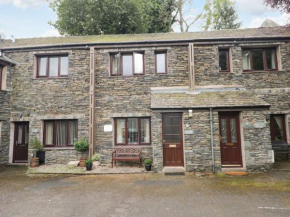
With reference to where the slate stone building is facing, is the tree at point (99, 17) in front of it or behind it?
behind

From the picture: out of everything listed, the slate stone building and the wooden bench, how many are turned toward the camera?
2

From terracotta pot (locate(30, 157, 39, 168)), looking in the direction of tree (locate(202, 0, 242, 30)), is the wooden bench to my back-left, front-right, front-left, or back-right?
front-right

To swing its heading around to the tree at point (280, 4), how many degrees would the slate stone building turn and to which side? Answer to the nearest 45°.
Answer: approximately 90° to its left

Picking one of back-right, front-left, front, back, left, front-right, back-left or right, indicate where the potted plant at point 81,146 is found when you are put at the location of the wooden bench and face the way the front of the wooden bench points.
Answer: right

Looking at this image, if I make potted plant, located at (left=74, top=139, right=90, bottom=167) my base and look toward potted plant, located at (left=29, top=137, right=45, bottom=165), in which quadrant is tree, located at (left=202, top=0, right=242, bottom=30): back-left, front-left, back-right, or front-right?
back-right

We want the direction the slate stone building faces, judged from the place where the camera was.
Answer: facing the viewer

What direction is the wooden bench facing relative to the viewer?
toward the camera

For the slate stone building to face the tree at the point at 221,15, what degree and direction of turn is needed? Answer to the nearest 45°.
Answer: approximately 135° to its left

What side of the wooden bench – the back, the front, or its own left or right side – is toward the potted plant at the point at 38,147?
right

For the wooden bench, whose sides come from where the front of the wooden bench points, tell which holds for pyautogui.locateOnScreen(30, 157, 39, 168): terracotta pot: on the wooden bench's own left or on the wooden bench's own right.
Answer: on the wooden bench's own right
